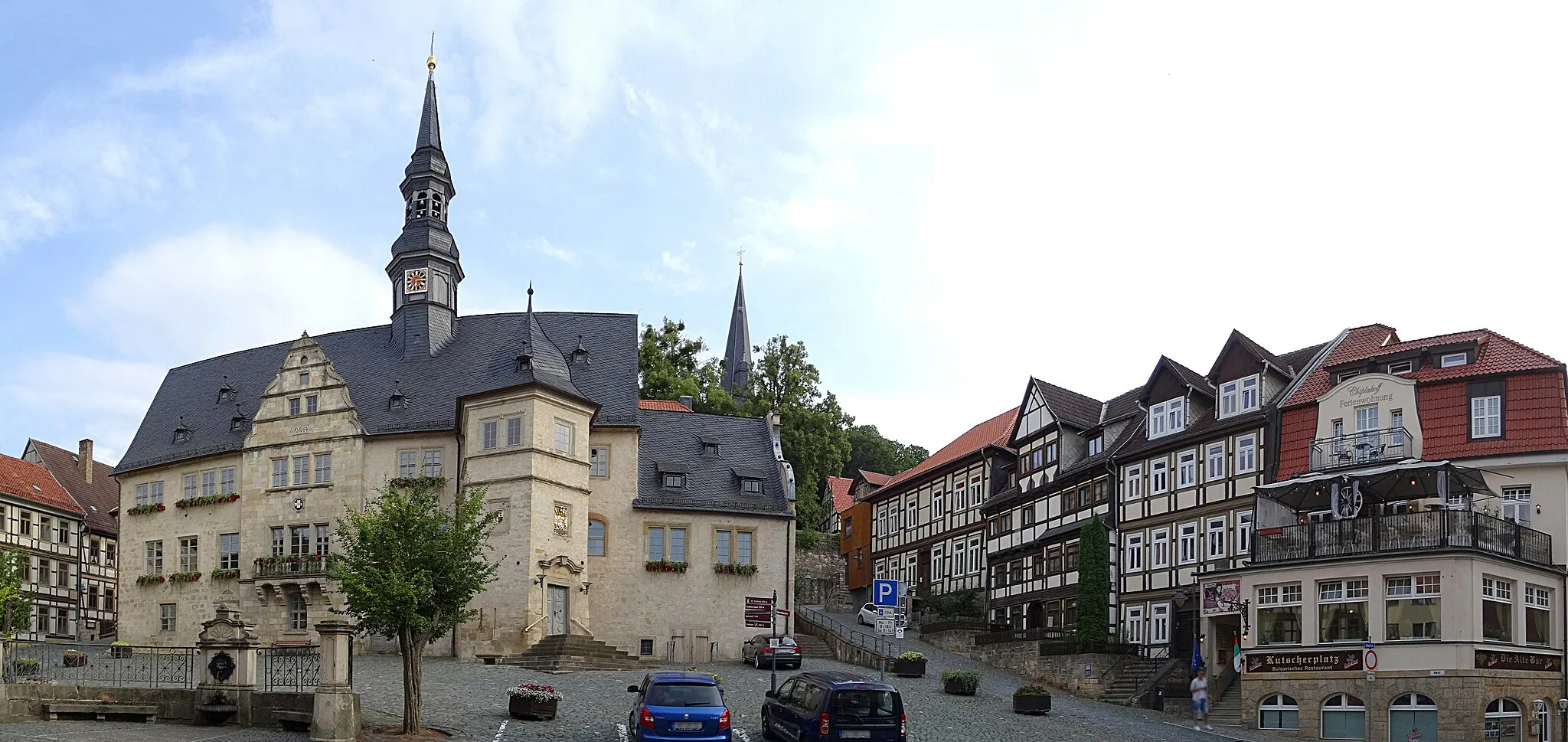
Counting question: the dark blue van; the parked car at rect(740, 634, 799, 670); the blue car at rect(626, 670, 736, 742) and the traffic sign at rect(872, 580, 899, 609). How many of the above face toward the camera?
1

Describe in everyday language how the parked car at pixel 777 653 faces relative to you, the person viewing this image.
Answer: facing away from the viewer and to the left of the viewer

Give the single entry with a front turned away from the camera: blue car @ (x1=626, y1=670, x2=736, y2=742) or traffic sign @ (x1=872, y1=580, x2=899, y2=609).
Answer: the blue car

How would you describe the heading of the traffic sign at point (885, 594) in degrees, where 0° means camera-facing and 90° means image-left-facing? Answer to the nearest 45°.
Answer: approximately 0°

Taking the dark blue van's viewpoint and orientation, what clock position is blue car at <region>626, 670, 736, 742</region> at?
The blue car is roughly at 10 o'clock from the dark blue van.

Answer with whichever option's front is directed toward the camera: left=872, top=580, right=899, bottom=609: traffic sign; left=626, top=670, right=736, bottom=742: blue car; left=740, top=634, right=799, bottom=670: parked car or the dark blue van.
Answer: the traffic sign

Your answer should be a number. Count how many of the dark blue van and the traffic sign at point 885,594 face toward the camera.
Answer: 1

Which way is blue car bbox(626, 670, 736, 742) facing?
away from the camera

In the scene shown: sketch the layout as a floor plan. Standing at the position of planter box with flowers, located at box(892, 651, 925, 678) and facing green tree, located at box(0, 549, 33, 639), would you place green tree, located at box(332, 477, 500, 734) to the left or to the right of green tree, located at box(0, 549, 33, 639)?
left

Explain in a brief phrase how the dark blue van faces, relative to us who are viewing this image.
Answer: facing away from the viewer and to the left of the viewer

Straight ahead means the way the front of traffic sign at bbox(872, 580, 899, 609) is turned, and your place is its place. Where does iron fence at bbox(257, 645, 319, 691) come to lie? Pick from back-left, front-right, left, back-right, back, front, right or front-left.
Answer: right
